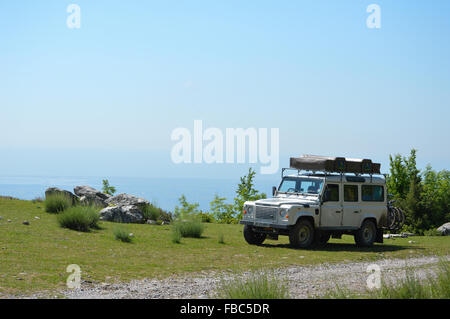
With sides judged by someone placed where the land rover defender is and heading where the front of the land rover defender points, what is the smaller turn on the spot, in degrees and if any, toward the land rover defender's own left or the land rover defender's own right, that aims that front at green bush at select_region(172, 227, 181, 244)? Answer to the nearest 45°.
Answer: approximately 45° to the land rover defender's own right

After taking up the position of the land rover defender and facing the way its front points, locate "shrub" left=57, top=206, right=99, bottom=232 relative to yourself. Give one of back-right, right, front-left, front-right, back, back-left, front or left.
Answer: front-right

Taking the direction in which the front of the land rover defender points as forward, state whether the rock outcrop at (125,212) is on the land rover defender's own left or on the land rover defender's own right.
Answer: on the land rover defender's own right

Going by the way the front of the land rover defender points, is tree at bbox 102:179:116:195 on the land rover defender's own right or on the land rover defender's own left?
on the land rover defender's own right

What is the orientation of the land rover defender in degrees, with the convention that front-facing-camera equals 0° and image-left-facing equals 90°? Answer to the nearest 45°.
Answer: approximately 45°

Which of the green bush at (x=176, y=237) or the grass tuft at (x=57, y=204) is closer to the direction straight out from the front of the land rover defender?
the green bush

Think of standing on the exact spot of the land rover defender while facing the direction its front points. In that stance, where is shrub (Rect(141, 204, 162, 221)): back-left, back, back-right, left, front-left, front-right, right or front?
right

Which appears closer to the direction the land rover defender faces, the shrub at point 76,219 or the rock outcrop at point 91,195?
the shrub

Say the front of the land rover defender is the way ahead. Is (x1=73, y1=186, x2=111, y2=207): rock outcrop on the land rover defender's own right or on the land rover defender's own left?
on the land rover defender's own right

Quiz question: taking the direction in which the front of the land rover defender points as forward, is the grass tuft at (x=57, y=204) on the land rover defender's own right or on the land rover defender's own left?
on the land rover defender's own right
